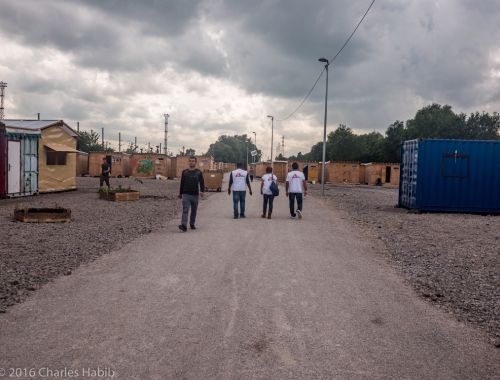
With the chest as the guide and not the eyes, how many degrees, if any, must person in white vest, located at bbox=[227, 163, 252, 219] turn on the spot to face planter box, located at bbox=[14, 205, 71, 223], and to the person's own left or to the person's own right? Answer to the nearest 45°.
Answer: approximately 90° to the person's own left

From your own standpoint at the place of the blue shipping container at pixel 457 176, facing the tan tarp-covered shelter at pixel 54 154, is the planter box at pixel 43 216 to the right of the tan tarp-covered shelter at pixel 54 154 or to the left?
left

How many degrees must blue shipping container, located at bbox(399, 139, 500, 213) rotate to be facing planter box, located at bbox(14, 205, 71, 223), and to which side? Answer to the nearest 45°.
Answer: approximately 45° to its left

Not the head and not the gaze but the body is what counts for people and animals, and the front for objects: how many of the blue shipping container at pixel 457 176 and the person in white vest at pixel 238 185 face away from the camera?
1

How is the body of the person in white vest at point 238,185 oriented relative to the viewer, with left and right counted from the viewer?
facing away from the viewer

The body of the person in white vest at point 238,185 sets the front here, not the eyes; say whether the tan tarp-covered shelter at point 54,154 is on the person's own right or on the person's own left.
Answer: on the person's own left

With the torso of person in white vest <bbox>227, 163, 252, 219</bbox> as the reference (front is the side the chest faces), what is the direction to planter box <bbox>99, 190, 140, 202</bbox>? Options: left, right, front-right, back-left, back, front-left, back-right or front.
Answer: front-left

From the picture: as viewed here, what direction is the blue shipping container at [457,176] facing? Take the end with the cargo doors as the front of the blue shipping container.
to the viewer's left

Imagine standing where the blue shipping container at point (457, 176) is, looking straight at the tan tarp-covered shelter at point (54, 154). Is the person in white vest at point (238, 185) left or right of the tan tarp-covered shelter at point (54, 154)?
left

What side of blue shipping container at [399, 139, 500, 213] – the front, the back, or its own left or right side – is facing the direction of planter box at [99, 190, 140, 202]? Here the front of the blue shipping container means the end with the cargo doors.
front

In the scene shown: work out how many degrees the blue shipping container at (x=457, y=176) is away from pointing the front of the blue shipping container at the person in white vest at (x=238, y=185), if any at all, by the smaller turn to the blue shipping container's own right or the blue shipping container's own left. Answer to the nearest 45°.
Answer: approximately 45° to the blue shipping container's own left

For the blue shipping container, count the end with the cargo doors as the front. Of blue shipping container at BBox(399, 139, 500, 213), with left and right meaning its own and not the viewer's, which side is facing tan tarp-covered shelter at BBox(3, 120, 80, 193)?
front
